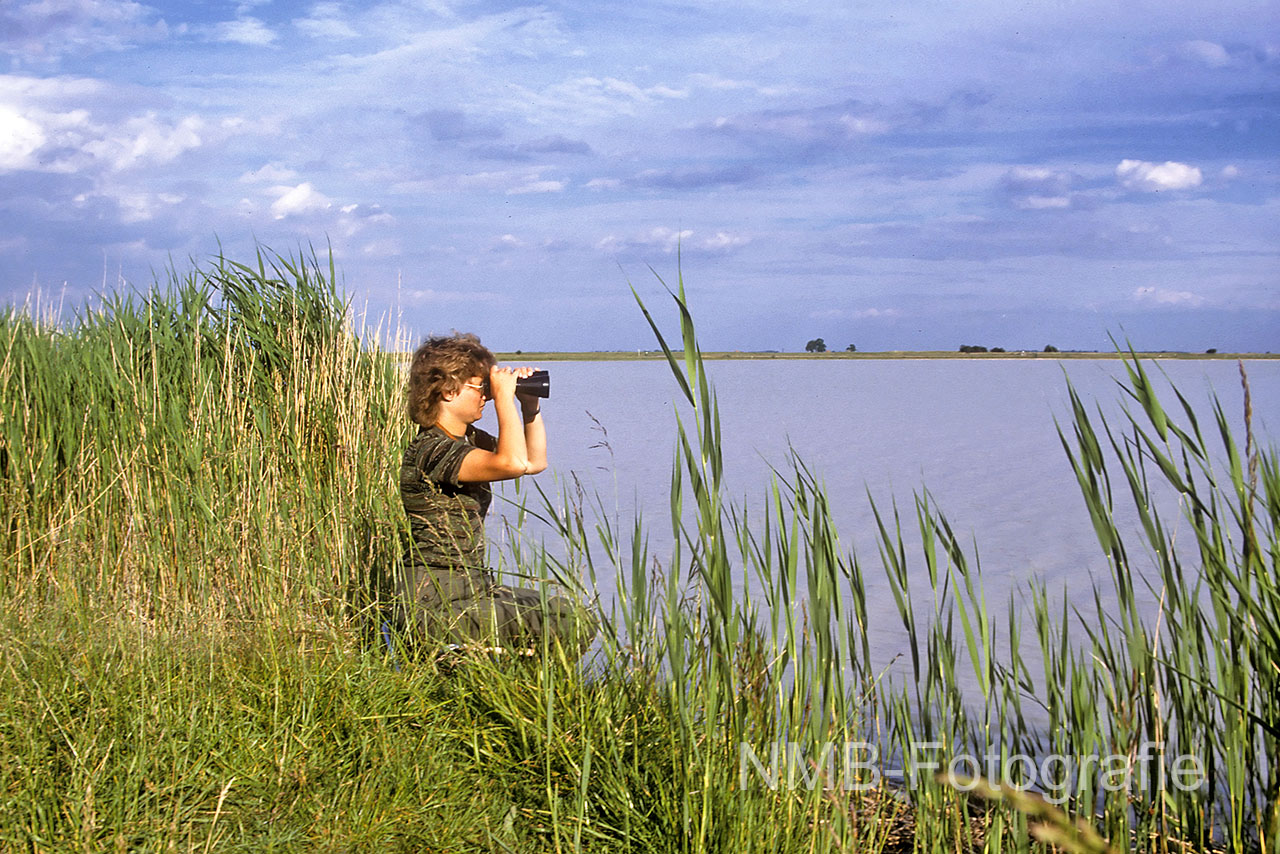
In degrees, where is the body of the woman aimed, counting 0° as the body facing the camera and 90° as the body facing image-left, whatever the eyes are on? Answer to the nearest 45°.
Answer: approximately 270°

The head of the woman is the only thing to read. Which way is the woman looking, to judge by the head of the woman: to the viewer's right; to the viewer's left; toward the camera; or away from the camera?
to the viewer's right
